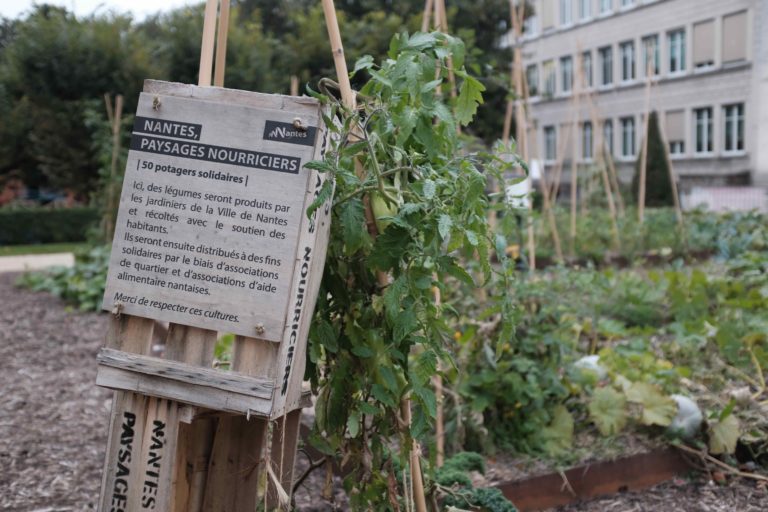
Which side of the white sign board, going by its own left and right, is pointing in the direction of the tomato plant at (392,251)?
left

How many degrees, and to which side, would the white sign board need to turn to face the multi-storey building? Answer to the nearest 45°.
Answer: approximately 135° to its left

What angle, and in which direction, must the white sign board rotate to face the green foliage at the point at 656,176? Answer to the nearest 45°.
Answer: approximately 135° to its left

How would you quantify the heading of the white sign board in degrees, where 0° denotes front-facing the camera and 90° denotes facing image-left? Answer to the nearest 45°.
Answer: approximately 0°

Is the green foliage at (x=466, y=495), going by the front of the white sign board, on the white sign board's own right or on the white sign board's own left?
on the white sign board's own left

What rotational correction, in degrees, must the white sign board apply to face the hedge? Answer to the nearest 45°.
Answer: approximately 180°
